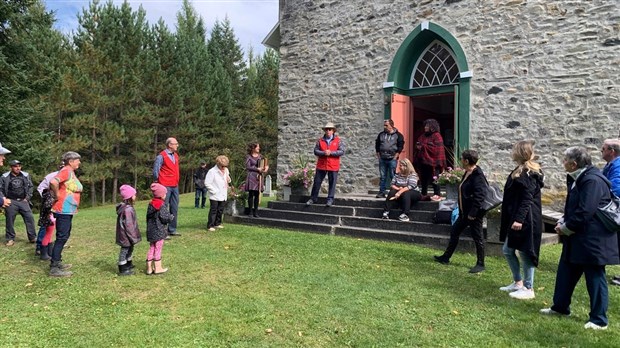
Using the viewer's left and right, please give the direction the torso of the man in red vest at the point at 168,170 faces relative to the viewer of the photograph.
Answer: facing the viewer and to the right of the viewer

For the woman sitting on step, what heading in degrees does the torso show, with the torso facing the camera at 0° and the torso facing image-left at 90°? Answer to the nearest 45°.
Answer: approximately 45°

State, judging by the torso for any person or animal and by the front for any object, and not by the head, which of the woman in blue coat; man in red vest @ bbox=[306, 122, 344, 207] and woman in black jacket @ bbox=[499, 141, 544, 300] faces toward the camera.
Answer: the man in red vest

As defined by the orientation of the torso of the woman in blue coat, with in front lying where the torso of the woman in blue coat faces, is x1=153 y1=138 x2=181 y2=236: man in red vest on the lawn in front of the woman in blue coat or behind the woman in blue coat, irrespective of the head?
in front

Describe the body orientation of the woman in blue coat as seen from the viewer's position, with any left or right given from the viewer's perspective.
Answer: facing to the left of the viewer

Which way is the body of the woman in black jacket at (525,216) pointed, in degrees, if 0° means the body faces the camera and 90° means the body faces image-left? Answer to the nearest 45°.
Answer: approximately 90°

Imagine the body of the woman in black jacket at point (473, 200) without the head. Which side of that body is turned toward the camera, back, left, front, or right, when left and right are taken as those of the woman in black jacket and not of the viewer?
left

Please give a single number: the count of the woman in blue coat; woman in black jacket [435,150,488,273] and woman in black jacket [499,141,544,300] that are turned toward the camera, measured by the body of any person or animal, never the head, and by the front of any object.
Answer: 0

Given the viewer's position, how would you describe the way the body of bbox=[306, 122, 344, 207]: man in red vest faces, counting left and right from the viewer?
facing the viewer

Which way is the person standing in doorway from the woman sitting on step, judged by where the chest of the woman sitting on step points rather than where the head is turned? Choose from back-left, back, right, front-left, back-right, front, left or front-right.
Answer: back

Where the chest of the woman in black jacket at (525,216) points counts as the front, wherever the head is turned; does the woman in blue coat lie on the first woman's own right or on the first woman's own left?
on the first woman's own left

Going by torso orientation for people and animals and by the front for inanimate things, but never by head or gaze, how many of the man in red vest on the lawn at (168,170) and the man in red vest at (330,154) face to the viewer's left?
0

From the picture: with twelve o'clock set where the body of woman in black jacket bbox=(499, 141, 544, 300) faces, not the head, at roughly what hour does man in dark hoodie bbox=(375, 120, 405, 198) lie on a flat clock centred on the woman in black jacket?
The man in dark hoodie is roughly at 2 o'clock from the woman in black jacket.
